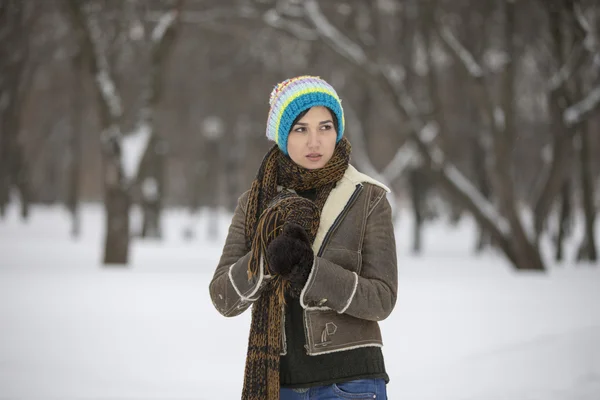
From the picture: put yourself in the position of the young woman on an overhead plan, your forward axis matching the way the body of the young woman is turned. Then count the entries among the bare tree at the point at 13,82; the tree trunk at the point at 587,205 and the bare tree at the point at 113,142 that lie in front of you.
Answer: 0

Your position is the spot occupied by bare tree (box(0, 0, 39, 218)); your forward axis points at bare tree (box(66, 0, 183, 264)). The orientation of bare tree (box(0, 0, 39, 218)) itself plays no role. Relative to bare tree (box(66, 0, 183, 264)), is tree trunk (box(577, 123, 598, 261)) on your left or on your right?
left

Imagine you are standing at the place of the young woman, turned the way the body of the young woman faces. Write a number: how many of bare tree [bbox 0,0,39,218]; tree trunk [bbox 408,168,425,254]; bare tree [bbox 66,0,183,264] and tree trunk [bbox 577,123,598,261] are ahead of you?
0

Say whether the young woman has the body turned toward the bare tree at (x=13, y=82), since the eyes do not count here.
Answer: no

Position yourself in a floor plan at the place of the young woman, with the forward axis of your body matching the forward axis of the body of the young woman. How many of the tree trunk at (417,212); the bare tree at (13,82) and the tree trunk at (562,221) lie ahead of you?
0

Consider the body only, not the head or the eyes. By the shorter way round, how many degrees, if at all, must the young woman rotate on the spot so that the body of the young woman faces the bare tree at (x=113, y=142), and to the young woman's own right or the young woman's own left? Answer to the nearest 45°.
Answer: approximately 180°

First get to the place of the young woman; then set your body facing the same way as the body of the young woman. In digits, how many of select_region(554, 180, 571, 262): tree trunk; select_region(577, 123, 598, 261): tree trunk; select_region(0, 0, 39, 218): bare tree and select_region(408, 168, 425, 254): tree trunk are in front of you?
0

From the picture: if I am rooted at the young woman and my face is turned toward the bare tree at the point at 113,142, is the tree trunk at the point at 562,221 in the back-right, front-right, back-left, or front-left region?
front-right

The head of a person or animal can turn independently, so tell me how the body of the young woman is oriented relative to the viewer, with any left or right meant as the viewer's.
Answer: facing the viewer

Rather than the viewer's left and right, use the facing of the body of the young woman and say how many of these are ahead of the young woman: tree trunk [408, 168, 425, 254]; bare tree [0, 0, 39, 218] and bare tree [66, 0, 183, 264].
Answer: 0

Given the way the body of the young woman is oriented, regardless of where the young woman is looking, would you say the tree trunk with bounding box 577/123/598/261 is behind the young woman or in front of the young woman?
behind

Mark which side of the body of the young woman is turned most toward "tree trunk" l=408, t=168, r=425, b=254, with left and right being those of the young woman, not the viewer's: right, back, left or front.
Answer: back

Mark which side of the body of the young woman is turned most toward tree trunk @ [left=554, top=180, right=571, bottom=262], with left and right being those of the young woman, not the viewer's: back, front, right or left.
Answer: back
